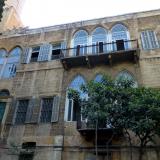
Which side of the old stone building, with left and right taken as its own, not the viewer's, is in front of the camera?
front
